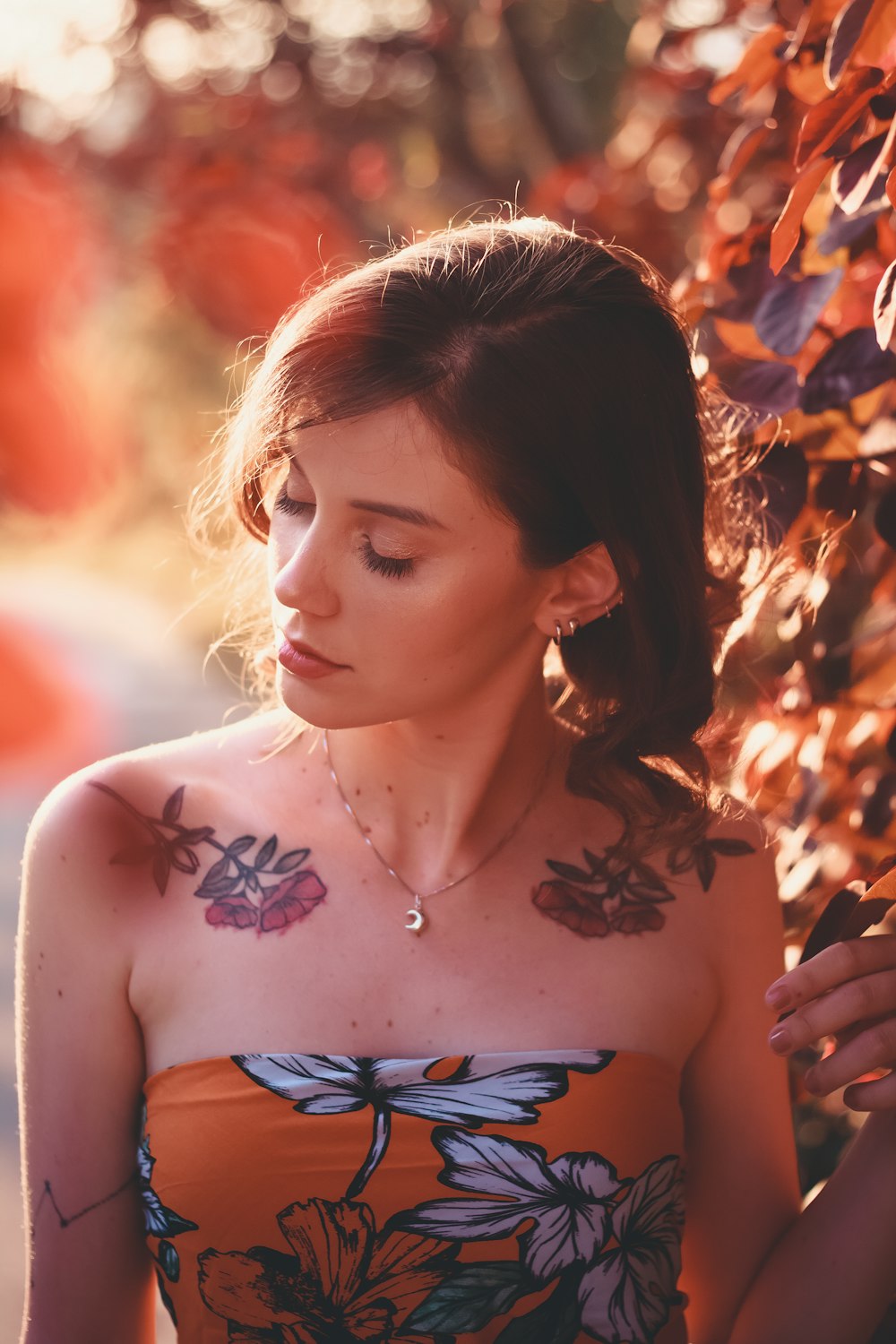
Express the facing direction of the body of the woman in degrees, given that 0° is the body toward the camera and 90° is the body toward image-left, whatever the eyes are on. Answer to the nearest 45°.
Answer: approximately 0°

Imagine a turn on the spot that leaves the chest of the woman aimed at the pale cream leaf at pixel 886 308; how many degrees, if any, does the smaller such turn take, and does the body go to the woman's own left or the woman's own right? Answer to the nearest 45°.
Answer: approximately 45° to the woman's own left

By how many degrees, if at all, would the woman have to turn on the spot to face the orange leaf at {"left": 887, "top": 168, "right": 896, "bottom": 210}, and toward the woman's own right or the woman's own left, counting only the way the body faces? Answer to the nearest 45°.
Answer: approximately 45° to the woman's own left
